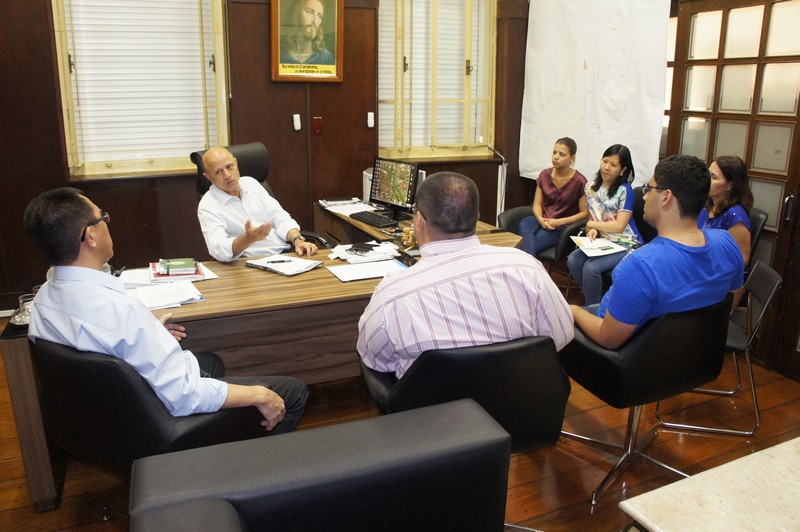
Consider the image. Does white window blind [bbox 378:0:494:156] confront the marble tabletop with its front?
yes

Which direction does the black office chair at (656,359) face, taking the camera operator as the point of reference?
facing away from the viewer and to the left of the viewer

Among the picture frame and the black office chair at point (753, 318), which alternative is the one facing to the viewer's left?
the black office chair

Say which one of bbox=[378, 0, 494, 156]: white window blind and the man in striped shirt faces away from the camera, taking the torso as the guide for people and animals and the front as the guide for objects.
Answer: the man in striped shirt

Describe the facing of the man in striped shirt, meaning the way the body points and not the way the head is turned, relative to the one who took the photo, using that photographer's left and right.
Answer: facing away from the viewer
